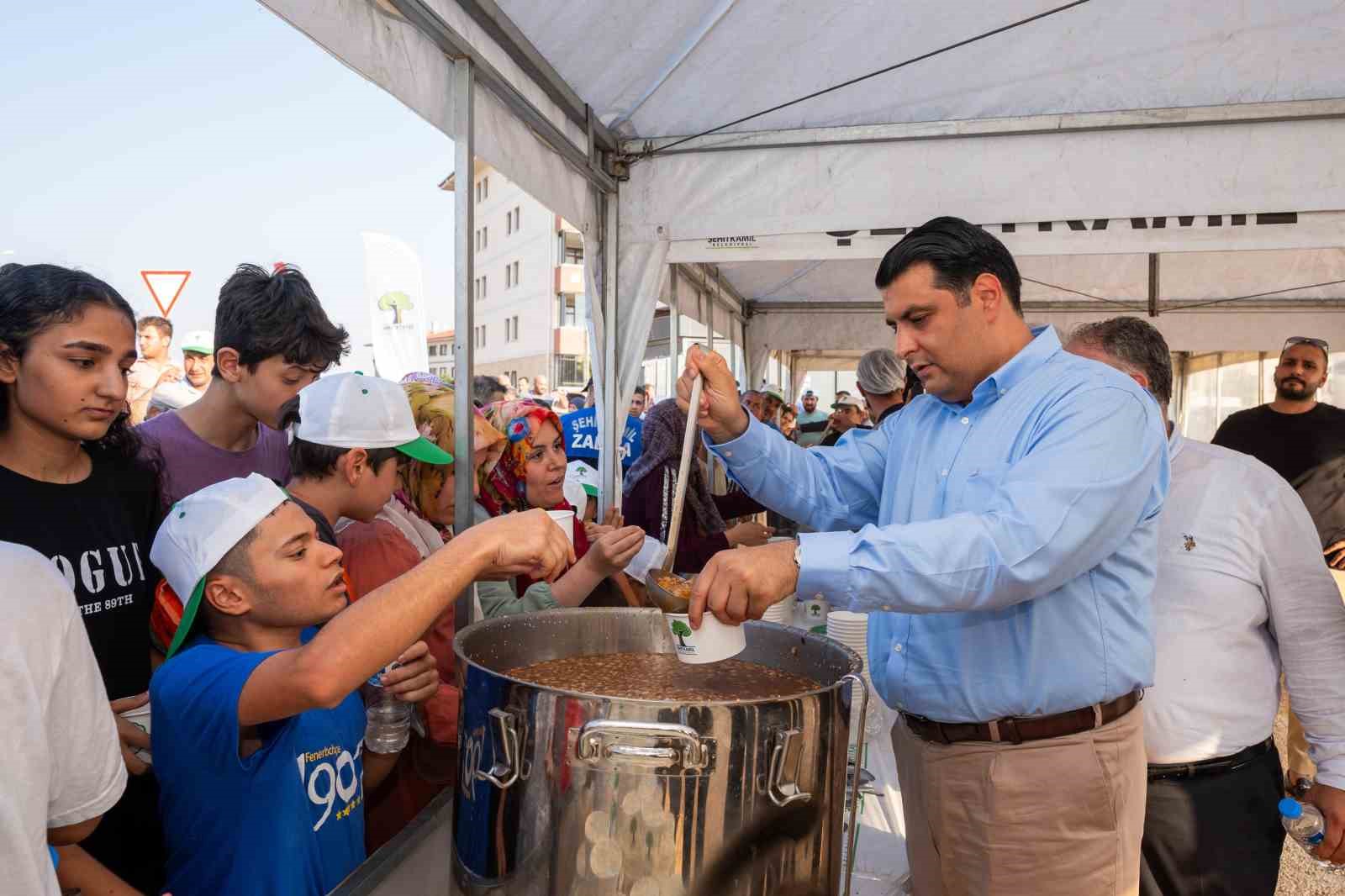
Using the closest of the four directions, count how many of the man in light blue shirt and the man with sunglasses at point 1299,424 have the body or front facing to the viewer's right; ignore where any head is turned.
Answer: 0

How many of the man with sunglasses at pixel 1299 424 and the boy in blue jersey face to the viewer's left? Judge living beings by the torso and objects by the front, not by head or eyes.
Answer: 0

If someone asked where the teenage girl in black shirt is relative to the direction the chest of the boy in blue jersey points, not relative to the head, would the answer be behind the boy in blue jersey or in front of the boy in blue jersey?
behind

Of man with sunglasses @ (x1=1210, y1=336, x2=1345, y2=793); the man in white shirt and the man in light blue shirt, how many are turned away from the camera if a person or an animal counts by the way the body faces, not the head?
0

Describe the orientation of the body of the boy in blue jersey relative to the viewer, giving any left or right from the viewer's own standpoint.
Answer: facing the viewer and to the right of the viewer

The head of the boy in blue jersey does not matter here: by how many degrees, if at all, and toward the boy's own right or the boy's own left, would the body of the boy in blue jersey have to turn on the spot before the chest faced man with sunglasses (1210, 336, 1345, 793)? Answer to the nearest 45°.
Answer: approximately 45° to the boy's own left

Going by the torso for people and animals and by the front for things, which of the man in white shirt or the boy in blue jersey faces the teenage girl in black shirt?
the man in white shirt

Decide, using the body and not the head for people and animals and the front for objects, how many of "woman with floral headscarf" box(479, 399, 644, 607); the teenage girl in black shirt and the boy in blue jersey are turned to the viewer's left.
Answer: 0

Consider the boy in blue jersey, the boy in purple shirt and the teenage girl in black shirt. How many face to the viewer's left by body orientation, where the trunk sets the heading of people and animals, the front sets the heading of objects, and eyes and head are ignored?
0

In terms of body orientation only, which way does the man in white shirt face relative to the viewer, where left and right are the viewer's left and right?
facing the viewer and to the left of the viewer
